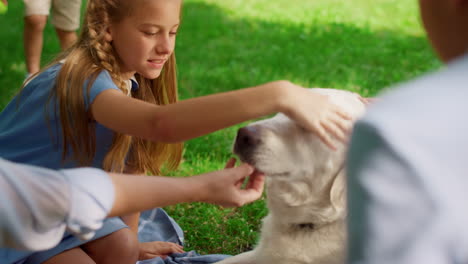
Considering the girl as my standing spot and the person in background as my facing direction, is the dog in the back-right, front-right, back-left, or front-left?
back-right

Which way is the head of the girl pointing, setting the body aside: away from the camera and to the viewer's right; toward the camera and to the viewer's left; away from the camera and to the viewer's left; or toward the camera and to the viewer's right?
toward the camera and to the viewer's right
